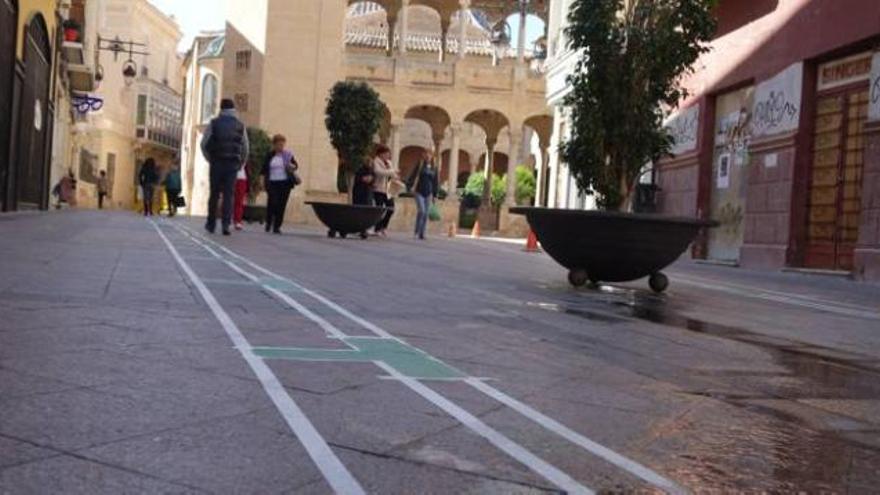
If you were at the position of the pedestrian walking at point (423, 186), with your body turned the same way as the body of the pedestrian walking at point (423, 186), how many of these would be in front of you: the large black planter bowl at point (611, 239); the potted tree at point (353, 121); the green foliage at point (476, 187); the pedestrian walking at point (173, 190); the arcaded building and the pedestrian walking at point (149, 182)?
1

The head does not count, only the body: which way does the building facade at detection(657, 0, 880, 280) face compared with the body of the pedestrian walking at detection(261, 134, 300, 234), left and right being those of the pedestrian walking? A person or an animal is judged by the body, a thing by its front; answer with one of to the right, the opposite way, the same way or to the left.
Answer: to the right

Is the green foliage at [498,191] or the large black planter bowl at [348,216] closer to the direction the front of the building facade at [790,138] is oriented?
the large black planter bowl

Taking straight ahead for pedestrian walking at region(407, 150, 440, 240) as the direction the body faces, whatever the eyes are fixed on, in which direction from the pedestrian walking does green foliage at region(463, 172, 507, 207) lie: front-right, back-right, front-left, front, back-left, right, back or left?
back

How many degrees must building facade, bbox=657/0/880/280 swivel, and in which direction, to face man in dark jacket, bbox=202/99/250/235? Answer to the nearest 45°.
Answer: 0° — it already faces them

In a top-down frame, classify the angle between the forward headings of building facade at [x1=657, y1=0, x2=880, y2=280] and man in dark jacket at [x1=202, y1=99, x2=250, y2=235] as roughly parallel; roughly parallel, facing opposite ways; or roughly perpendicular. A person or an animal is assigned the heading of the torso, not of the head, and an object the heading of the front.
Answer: roughly perpendicular

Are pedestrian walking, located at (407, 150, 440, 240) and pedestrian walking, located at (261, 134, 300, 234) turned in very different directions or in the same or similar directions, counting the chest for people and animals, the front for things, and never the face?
same or similar directions

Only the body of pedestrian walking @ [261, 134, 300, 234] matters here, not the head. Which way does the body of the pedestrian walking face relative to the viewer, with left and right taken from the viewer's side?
facing the viewer
